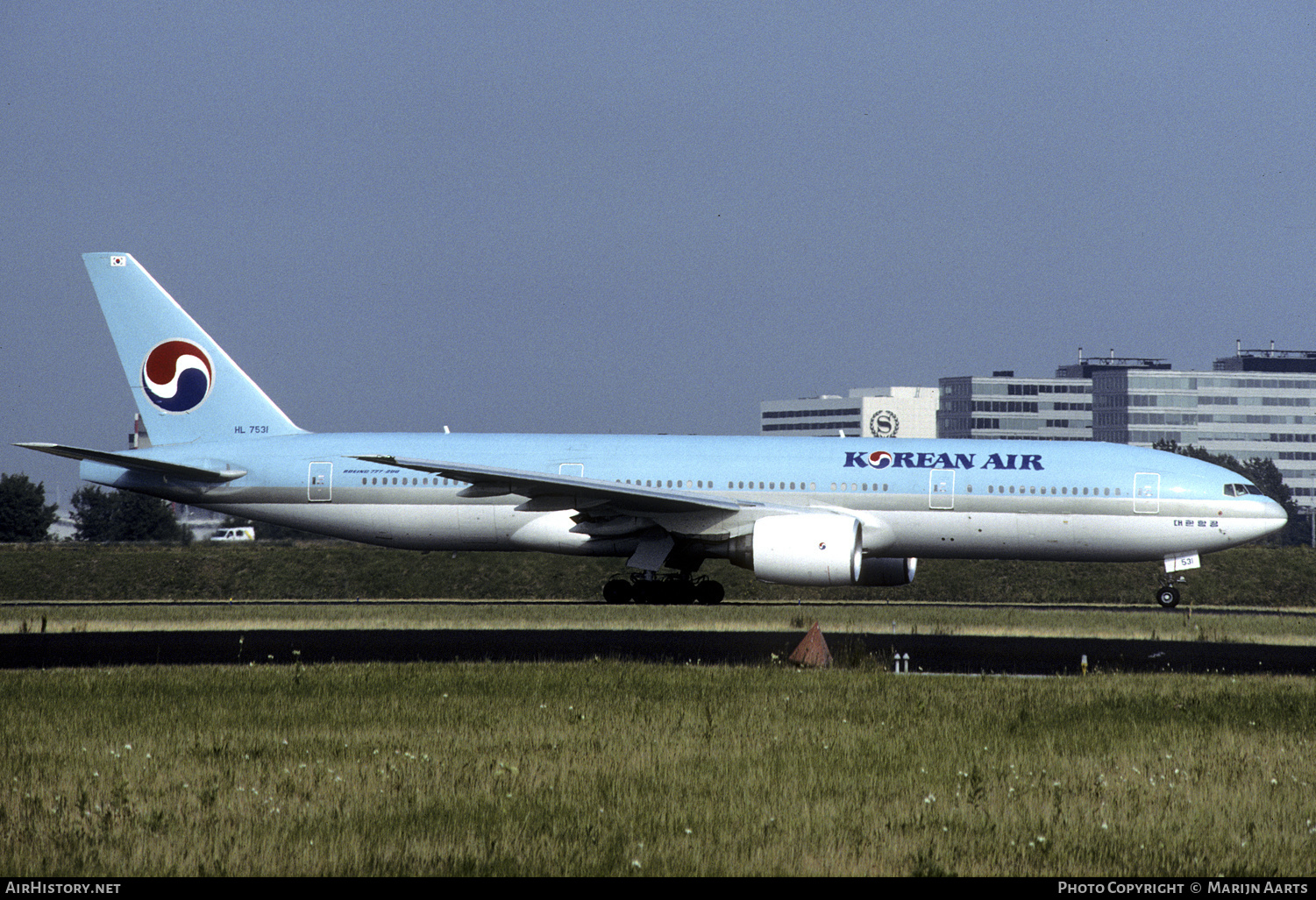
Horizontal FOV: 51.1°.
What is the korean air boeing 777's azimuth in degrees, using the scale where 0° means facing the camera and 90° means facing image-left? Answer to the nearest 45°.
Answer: approximately 270°
